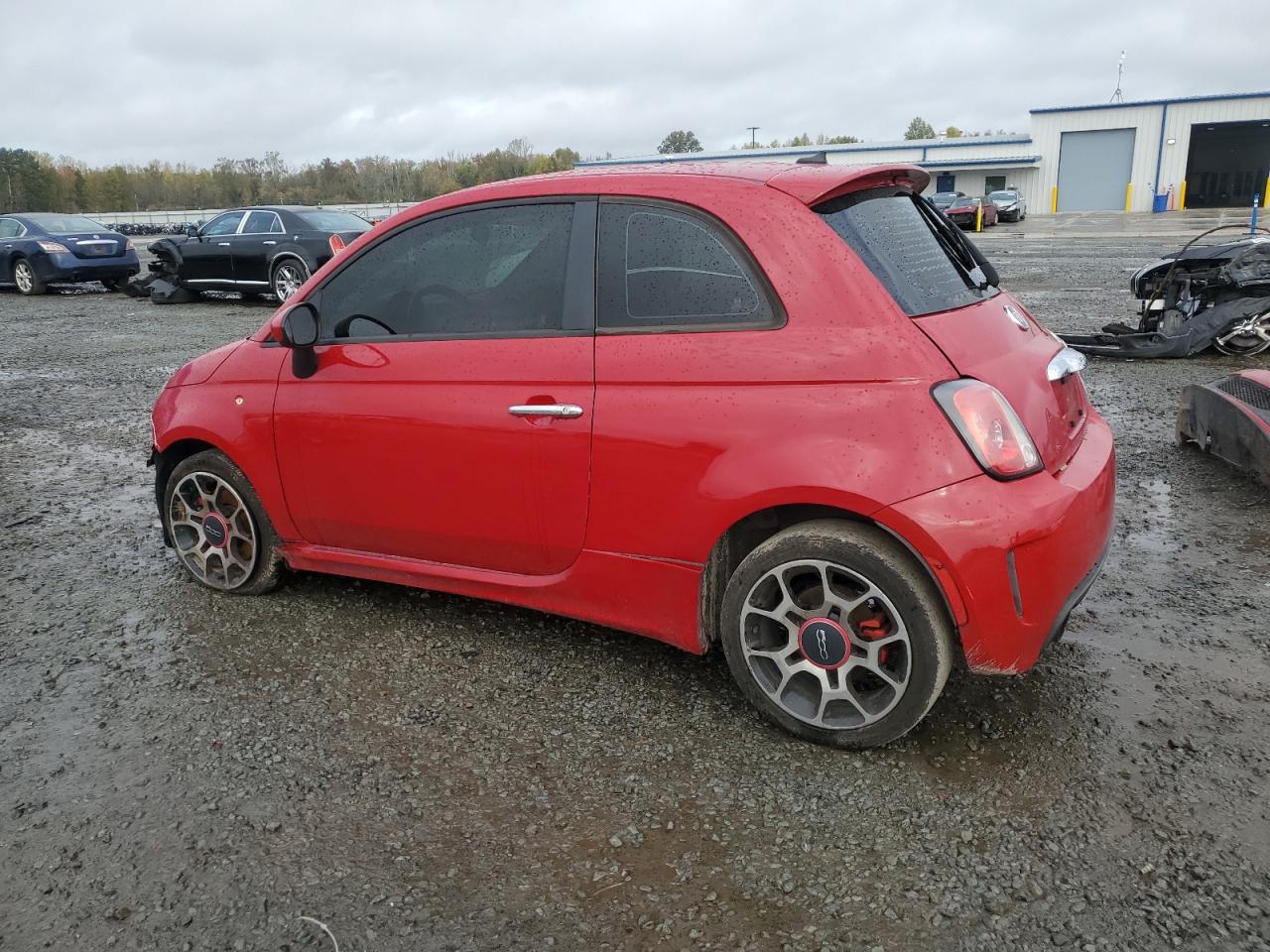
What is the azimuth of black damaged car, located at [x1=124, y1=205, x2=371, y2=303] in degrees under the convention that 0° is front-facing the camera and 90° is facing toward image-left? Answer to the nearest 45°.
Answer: approximately 135°

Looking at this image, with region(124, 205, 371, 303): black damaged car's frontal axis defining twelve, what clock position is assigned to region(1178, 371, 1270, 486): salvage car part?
The salvage car part is roughly at 7 o'clock from the black damaged car.

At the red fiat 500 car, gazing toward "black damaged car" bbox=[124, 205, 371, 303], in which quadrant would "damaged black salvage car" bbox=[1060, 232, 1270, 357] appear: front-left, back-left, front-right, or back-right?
front-right

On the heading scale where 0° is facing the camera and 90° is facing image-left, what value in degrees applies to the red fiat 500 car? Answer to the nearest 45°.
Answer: approximately 135°

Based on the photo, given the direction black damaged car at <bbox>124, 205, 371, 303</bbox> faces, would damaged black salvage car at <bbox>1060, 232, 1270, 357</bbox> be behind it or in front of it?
behind

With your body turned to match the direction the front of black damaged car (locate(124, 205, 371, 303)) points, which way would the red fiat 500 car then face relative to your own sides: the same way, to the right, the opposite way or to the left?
the same way

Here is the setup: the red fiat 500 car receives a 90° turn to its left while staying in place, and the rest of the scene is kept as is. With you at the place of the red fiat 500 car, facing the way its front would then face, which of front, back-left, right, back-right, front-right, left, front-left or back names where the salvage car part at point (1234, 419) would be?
back

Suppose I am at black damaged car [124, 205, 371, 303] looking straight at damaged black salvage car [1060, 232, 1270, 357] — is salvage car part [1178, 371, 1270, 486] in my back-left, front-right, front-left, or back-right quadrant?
front-right

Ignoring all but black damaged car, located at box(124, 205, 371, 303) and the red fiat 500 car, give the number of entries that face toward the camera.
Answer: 0

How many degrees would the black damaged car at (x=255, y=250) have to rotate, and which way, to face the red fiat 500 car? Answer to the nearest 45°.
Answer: approximately 135° to its left
